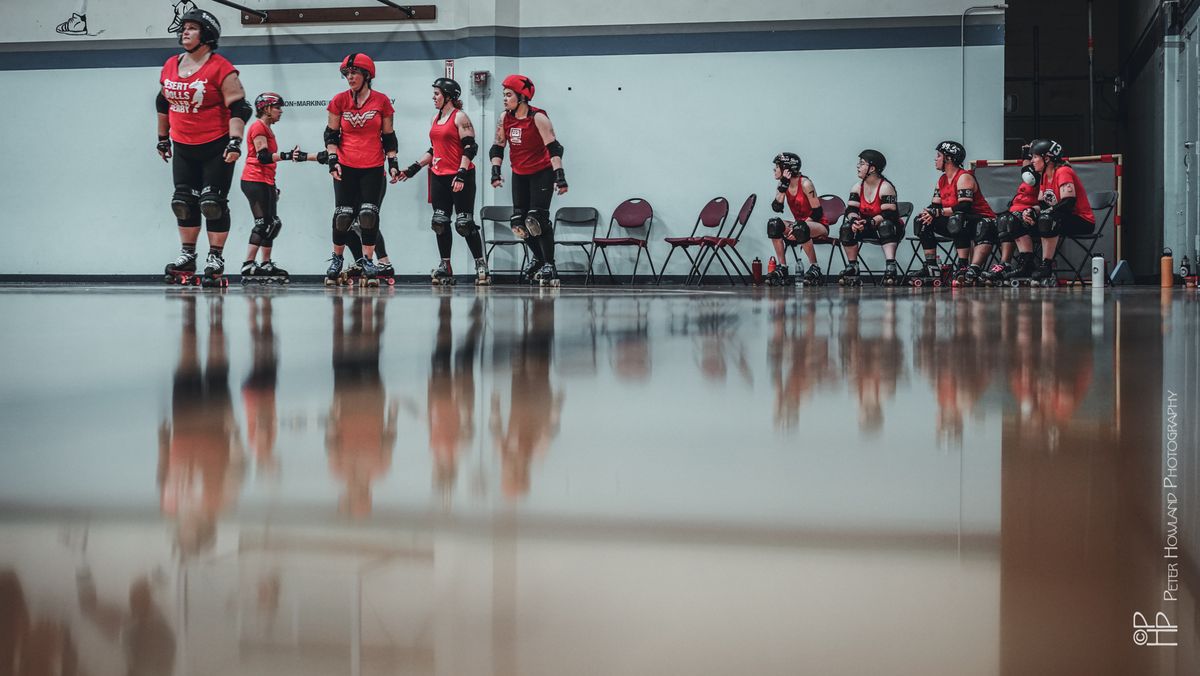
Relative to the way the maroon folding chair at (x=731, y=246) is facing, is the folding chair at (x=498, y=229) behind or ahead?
ahead

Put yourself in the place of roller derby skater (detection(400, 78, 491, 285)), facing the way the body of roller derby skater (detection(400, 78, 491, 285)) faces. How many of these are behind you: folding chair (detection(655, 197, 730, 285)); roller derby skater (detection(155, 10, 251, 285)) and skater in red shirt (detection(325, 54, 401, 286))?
1

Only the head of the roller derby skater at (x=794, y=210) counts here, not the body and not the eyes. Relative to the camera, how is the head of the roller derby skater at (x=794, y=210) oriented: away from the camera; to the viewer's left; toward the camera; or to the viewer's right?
to the viewer's left

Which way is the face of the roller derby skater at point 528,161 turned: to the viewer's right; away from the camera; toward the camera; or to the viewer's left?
to the viewer's left

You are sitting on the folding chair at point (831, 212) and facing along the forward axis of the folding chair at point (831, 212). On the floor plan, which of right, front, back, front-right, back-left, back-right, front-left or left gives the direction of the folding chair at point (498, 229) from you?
front-right

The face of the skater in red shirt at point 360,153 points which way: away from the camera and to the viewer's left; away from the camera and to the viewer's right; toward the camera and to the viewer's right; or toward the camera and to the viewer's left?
toward the camera and to the viewer's left

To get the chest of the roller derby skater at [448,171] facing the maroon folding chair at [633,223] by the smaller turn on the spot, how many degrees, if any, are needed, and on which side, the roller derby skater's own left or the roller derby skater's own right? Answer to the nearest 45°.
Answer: approximately 180°
